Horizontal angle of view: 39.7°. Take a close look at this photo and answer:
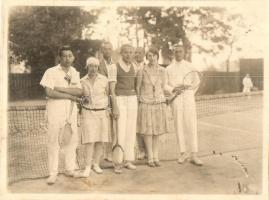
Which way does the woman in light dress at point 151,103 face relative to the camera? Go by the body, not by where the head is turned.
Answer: toward the camera

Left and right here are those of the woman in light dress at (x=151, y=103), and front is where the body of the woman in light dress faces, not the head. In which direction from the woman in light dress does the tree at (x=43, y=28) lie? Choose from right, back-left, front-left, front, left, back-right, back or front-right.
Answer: right

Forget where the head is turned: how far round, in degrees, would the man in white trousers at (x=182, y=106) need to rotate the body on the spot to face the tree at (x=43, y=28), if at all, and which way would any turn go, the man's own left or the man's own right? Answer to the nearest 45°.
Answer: approximately 90° to the man's own right

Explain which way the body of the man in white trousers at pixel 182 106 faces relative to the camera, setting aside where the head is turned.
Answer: toward the camera
